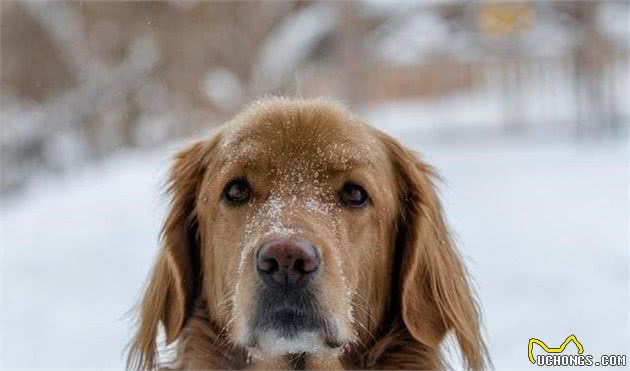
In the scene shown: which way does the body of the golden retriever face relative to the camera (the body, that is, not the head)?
toward the camera
